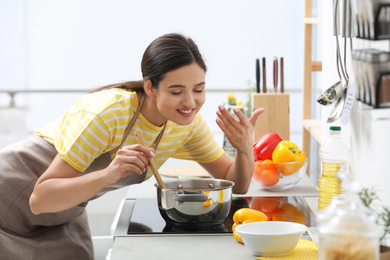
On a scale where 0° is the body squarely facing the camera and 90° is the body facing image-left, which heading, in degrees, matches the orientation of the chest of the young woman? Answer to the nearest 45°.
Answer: approximately 315°

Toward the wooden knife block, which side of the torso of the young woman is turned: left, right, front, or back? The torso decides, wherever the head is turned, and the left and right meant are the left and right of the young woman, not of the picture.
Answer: left
